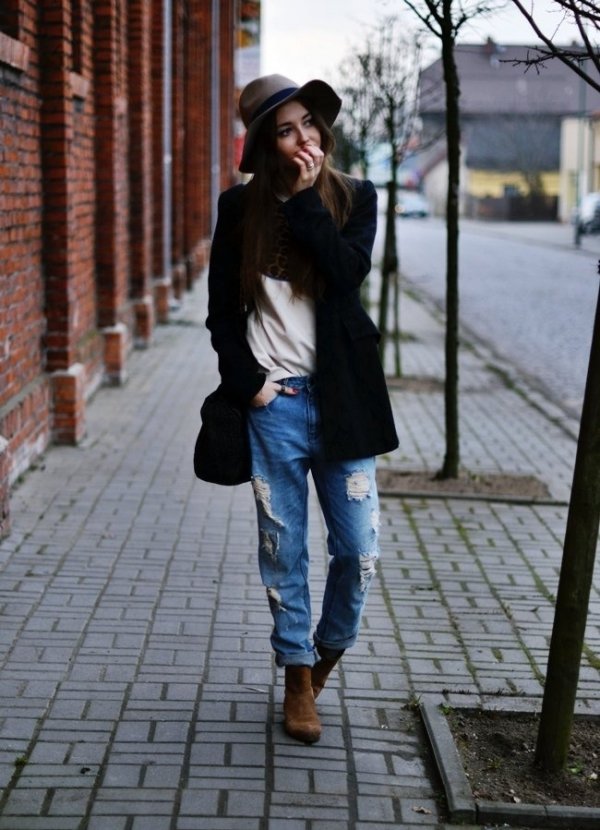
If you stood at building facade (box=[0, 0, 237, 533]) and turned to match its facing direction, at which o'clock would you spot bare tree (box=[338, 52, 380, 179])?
The bare tree is roughly at 10 o'clock from the building facade.

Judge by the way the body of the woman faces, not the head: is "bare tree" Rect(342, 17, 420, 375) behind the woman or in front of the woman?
behind

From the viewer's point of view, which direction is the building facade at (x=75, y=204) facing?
to the viewer's right

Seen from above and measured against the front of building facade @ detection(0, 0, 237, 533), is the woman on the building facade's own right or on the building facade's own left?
on the building facade's own right

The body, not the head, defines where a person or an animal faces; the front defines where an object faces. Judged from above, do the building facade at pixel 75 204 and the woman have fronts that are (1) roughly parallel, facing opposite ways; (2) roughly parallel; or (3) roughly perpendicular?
roughly perpendicular

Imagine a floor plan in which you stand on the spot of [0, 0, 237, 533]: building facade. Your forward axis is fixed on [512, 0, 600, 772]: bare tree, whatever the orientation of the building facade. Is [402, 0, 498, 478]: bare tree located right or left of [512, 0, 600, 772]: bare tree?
left

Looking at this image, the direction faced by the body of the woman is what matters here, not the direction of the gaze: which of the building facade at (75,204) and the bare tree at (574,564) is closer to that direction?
the bare tree

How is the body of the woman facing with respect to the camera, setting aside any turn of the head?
toward the camera

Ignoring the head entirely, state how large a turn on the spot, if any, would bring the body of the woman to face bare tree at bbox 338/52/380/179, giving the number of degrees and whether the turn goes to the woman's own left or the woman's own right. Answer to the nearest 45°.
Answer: approximately 180°

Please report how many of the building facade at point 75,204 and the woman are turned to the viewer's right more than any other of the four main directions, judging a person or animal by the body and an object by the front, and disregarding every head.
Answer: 1
